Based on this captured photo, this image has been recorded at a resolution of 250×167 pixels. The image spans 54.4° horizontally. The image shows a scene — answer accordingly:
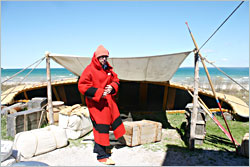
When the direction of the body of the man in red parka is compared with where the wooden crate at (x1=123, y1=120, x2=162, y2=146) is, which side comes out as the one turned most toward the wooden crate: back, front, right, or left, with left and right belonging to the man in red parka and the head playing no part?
left

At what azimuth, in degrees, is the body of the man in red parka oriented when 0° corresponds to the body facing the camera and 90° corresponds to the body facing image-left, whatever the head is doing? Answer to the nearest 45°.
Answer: approximately 315°

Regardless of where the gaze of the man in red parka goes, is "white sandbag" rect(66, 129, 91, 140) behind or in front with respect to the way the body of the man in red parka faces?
behind

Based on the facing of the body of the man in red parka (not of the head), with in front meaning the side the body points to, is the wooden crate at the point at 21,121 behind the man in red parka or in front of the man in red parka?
behind

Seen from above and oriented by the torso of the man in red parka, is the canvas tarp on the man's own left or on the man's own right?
on the man's own left

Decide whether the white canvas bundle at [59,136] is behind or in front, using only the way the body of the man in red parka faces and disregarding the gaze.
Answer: behind
